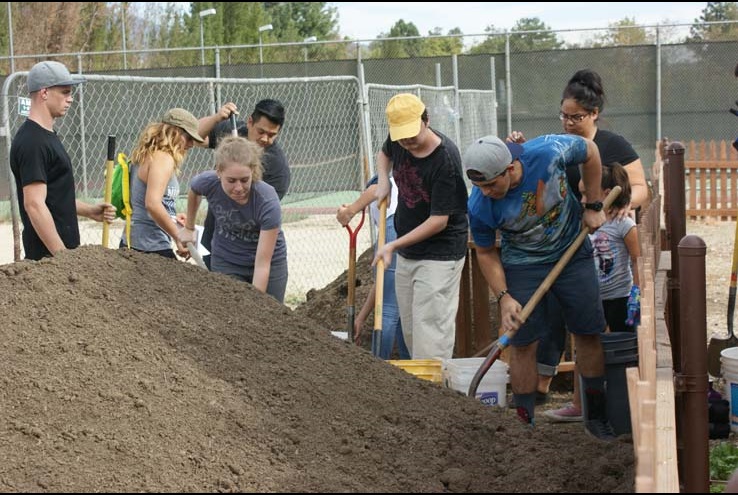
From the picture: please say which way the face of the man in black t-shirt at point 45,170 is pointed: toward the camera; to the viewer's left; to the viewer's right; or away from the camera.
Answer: to the viewer's right

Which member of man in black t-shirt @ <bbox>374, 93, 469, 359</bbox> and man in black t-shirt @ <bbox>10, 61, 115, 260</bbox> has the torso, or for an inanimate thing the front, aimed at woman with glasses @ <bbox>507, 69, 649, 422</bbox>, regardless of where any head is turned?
man in black t-shirt @ <bbox>10, 61, 115, 260</bbox>

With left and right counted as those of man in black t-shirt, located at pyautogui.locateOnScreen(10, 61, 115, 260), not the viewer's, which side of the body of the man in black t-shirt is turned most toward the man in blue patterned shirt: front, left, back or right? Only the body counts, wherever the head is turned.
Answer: front

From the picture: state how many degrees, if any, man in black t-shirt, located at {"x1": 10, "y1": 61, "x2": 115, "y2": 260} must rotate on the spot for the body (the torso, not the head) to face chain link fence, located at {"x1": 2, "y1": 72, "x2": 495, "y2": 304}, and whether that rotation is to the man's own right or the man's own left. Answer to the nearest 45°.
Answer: approximately 90° to the man's own left

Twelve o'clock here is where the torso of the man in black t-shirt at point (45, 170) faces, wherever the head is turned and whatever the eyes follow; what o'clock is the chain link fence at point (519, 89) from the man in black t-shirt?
The chain link fence is roughly at 10 o'clock from the man in black t-shirt.

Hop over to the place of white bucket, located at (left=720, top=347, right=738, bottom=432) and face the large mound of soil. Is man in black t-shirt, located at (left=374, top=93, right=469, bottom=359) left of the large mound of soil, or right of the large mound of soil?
right

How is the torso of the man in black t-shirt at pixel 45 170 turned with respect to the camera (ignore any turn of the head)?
to the viewer's right

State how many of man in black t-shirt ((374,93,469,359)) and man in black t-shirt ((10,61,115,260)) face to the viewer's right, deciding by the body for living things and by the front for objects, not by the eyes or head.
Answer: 1

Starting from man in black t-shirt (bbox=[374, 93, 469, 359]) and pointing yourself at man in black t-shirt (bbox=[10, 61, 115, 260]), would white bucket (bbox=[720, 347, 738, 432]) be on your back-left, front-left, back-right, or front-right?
back-left

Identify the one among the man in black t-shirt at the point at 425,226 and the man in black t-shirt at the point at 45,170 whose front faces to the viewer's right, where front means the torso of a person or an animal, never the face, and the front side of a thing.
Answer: the man in black t-shirt at the point at 45,170

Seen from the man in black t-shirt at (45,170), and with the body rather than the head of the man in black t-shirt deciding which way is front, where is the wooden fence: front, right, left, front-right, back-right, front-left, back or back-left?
front-left

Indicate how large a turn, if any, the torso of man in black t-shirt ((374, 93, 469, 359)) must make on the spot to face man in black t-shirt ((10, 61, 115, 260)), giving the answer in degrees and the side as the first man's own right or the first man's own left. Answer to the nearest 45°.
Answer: approximately 45° to the first man's own right

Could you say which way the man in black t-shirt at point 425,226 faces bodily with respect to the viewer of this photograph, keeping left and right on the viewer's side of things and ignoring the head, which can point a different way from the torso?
facing the viewer and to the left of the viewer

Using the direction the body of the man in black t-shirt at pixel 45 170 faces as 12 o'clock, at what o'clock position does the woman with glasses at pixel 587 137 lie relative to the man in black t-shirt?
The woman with glasses is roughly at 12 o'clock from the man in black t-shirt.

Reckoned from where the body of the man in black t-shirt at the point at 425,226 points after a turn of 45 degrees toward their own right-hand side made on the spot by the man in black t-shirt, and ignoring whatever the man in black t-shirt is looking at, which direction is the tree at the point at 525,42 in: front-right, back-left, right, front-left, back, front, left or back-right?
right
